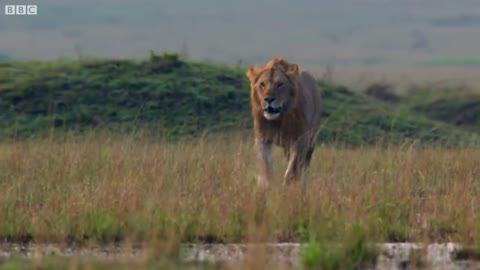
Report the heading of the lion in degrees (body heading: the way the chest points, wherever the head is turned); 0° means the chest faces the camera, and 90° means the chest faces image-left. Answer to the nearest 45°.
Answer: approximately 0°
